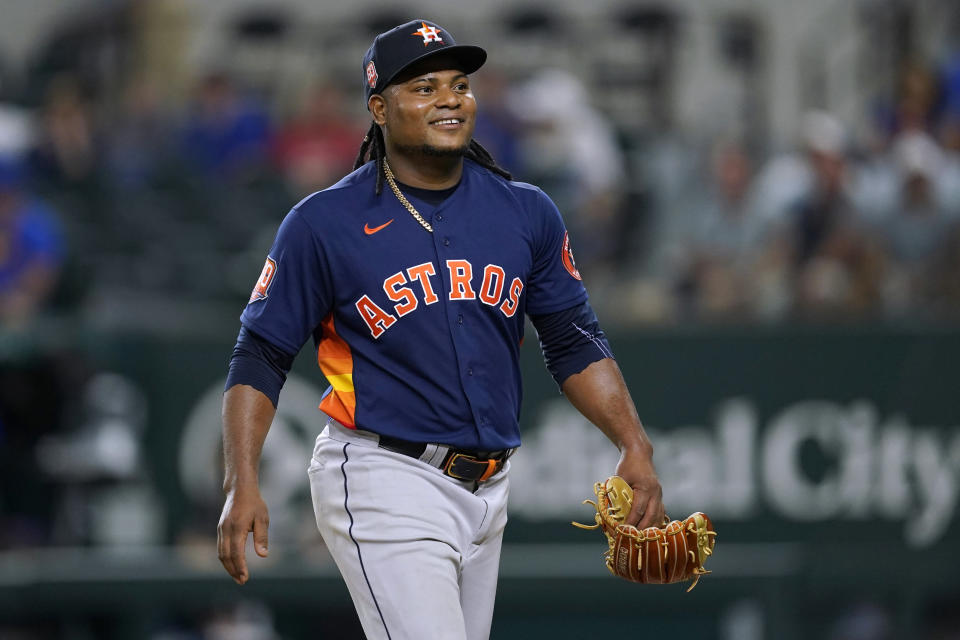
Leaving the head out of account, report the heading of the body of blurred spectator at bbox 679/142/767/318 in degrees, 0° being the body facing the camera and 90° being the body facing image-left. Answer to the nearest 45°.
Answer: approximately 0°

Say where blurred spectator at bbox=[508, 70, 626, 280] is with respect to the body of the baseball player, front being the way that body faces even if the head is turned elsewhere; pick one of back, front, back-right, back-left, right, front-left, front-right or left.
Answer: back-left

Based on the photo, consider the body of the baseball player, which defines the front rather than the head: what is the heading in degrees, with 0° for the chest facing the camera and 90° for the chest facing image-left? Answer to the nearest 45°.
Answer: approximately 315°

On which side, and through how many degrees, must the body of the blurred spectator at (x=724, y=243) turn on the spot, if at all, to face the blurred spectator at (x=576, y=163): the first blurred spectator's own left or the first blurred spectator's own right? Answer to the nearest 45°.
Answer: approximately 135° to the first blurred spectator's own right

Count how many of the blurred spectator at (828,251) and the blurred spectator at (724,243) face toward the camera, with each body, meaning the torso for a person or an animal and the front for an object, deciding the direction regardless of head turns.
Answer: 2

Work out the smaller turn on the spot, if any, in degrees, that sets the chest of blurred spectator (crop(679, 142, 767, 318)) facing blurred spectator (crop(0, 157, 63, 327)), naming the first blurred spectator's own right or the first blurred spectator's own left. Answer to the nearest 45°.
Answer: approximately 90° to the first blurred spectator's own right

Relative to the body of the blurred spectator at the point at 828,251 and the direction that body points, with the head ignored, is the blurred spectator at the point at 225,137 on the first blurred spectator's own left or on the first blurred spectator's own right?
on the first blurred spectator's own right

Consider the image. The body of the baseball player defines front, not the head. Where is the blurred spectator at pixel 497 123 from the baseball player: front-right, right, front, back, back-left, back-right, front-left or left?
back-left

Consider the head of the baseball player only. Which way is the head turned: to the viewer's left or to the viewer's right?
to the viewer's right
